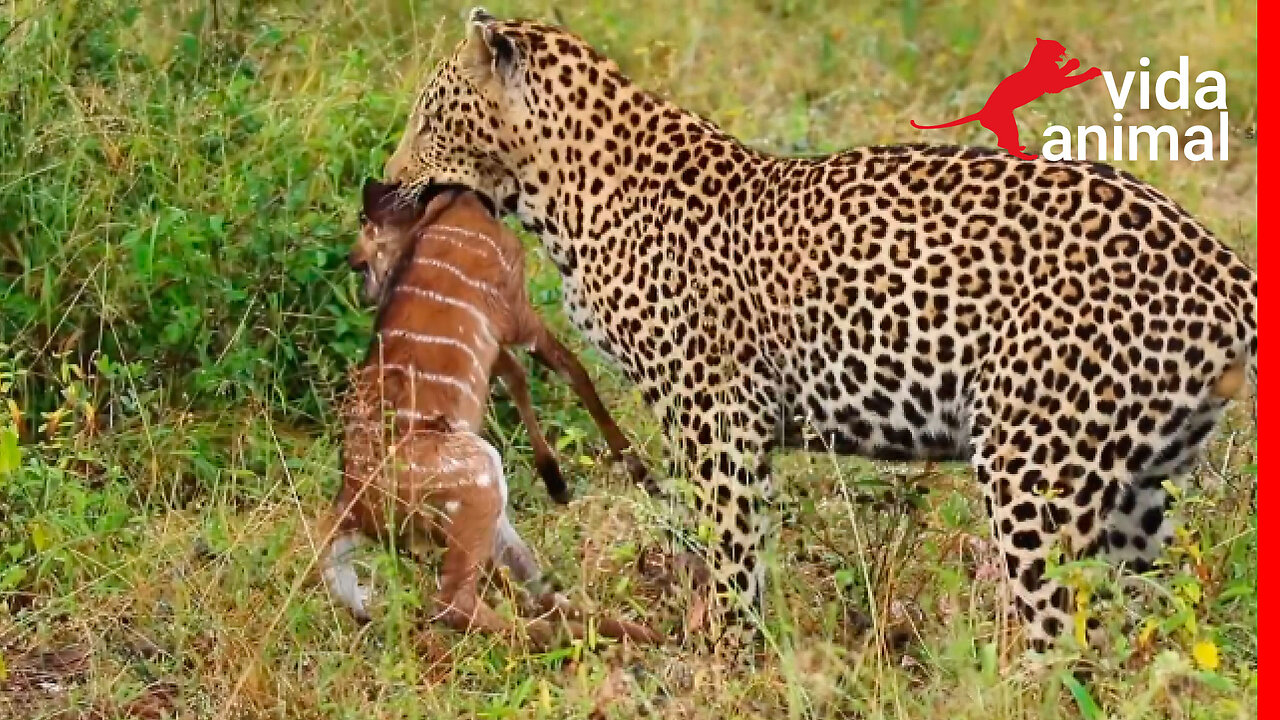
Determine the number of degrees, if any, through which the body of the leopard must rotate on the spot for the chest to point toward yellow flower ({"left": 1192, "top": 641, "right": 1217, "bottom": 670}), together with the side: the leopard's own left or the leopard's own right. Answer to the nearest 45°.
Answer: approximately 135° to the leopard's own left

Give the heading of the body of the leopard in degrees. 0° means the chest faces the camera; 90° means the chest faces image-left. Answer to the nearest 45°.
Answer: approximately 90°
